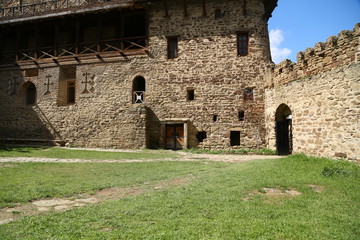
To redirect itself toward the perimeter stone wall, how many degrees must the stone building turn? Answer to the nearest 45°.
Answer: approximately 45° to its left

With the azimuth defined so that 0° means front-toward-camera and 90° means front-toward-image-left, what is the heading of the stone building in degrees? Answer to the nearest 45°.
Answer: approximately 0°
